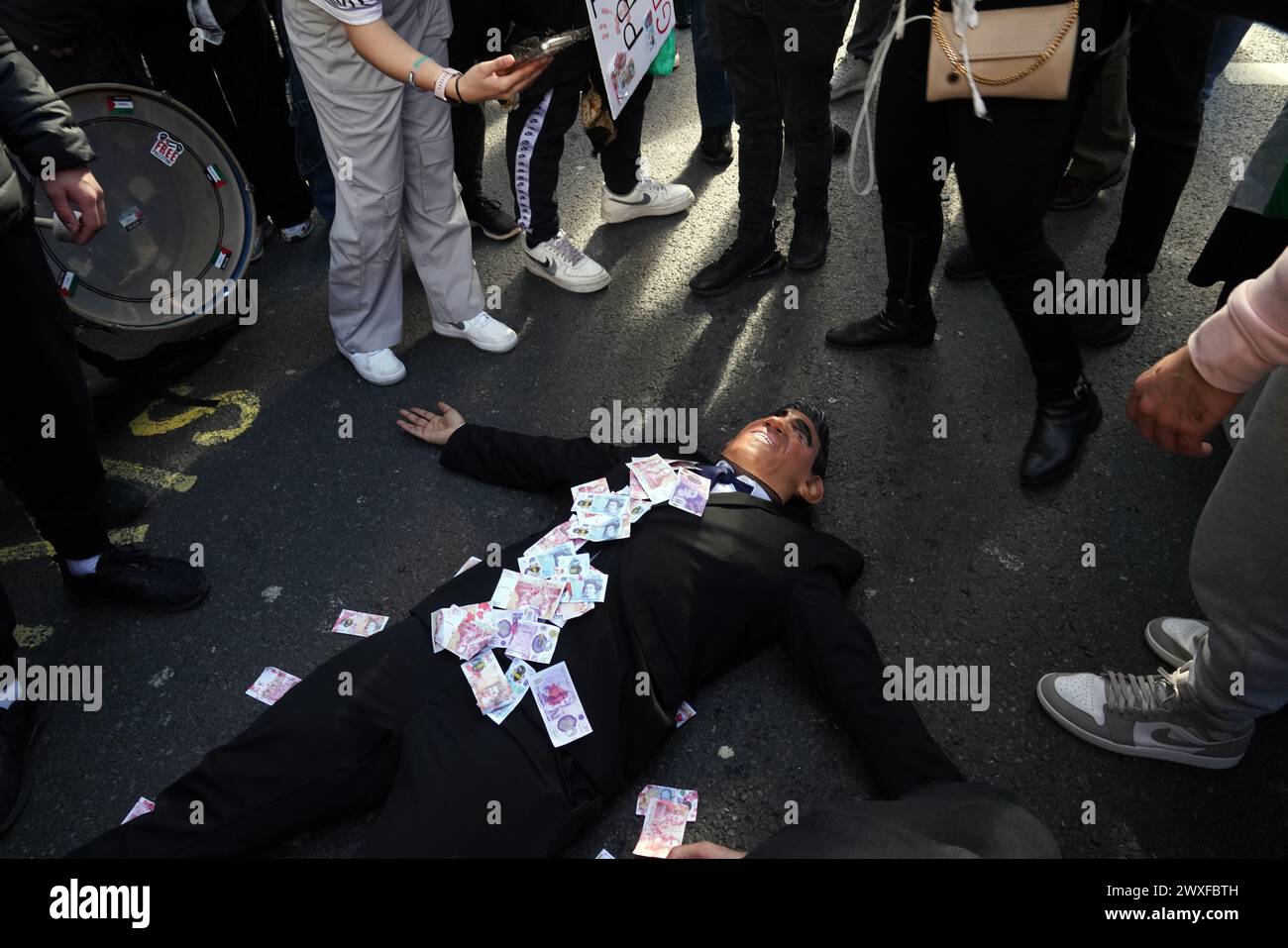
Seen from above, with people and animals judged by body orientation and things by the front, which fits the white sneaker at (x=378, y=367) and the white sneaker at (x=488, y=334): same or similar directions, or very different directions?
same or similar directions

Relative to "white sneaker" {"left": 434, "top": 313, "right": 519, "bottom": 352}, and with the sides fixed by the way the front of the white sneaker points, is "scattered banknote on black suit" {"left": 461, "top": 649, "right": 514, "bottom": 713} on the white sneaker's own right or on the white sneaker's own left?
on the white sneaker's own right

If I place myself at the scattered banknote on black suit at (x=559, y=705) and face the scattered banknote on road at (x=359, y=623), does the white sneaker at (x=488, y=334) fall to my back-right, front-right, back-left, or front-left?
front-right

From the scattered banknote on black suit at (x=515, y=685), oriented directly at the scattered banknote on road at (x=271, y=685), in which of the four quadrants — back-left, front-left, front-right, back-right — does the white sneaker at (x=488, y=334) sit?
front-right

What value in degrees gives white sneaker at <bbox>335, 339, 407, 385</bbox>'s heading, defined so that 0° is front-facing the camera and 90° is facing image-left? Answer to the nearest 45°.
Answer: approximately 315°

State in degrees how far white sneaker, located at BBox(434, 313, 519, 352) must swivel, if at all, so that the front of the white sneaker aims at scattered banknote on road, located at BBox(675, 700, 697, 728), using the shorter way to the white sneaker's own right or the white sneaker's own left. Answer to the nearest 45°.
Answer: approximately 45° to the white sneaker's own right

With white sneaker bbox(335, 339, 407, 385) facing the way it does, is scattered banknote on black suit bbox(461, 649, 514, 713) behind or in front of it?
in front

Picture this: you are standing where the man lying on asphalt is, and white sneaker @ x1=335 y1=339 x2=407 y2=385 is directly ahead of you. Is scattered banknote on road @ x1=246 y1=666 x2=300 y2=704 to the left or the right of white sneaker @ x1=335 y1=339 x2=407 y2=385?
left

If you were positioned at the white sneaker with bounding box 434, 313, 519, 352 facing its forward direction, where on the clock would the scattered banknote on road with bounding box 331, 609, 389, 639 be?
The scattered banknote on road is roughly at 2 o'clock from the white sneaker.

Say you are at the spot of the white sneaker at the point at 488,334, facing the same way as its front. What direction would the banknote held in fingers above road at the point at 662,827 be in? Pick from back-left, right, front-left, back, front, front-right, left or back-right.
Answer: front-right

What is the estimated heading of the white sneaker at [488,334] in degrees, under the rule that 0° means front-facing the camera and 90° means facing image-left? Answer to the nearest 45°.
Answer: approximately 315°

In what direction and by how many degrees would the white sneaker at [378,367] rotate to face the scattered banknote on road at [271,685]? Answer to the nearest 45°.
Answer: approximately 45° to its right
